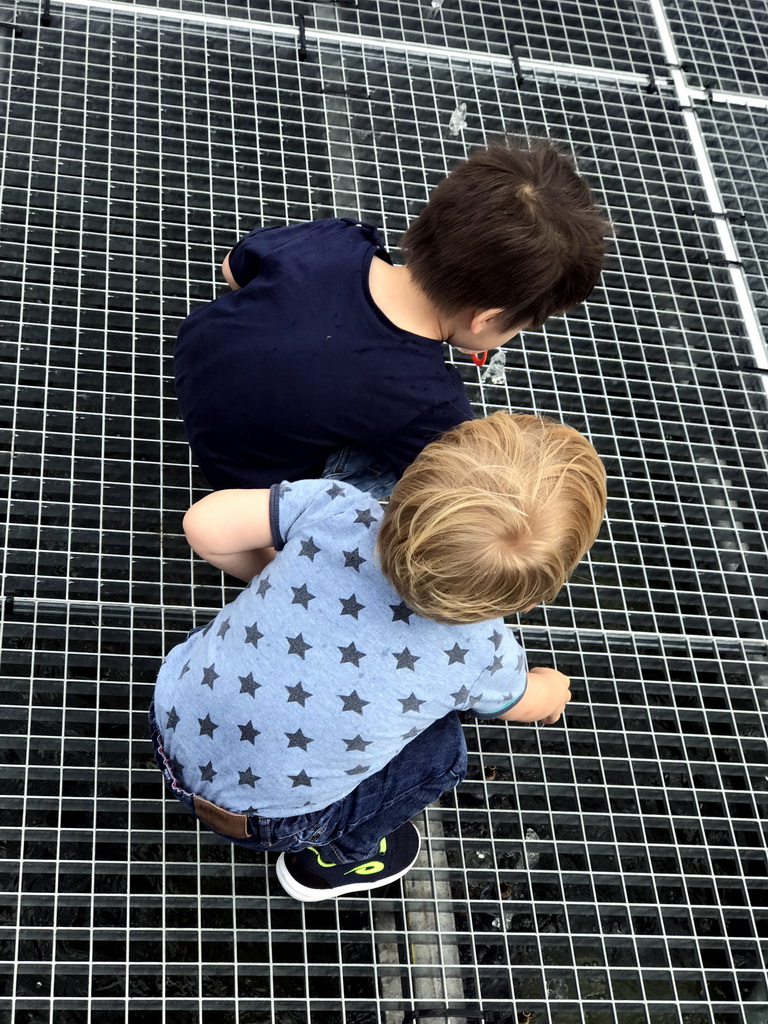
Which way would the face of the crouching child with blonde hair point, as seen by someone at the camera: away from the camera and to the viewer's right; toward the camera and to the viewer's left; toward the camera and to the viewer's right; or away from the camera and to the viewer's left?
away from the camera and to the viewer's right

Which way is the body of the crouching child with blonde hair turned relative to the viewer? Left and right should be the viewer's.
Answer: facing away from the viewer and to the right of the viewer
